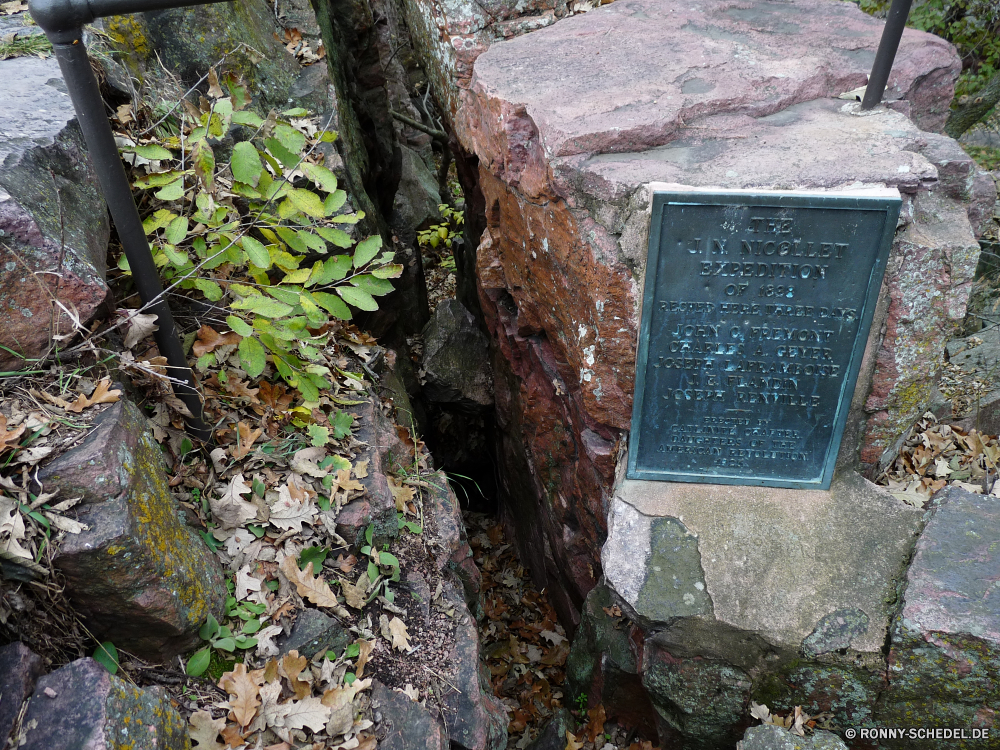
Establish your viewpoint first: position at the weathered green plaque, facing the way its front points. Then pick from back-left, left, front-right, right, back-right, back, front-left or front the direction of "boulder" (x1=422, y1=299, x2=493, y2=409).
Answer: back-right

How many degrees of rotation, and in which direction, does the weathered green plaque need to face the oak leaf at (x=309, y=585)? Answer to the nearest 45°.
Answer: approximately 45° to its right

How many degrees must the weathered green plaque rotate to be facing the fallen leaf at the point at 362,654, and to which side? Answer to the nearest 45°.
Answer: approximately 45° to its right

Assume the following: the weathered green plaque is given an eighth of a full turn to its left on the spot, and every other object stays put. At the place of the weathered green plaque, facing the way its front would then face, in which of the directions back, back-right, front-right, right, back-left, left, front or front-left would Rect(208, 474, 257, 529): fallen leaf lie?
right

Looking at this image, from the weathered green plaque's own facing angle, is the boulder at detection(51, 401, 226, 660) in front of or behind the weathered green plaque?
in front

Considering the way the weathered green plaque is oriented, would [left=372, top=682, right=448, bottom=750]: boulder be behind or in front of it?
in front

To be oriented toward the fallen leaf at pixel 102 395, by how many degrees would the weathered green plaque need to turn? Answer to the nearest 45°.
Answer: approximately 45° to its right

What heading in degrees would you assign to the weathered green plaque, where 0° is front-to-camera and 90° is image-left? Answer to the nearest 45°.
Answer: approximately 0°
